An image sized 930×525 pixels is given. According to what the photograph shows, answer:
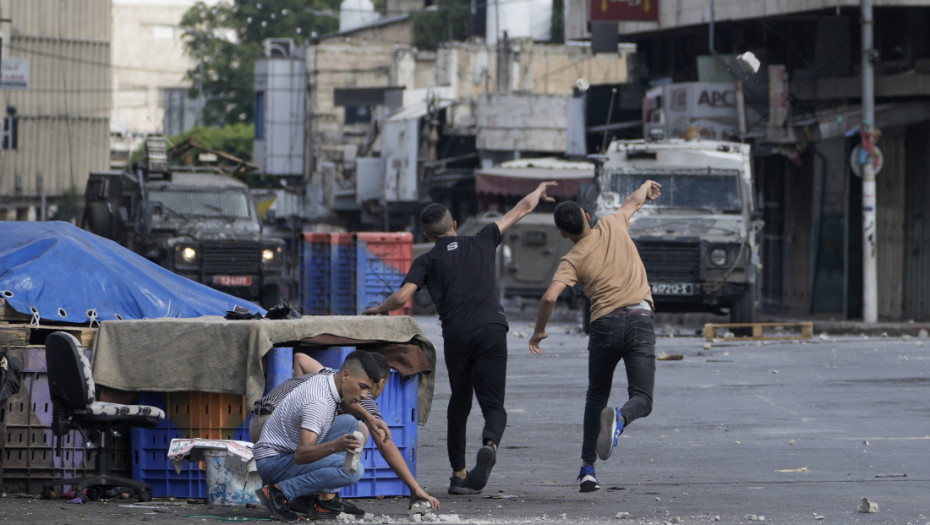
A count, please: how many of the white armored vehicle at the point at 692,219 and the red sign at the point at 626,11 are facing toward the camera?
2

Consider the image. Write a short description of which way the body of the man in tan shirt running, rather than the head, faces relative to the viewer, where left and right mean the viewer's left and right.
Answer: facing away from the viewer

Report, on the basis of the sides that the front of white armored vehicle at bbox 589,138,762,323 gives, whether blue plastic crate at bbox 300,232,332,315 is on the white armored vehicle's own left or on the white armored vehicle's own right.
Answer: on the white armored vehicle's own right

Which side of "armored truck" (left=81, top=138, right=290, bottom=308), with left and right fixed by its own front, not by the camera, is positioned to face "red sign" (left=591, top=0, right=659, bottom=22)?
left

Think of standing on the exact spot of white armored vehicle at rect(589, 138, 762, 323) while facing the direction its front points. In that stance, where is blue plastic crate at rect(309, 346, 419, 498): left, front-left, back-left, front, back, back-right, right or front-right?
front

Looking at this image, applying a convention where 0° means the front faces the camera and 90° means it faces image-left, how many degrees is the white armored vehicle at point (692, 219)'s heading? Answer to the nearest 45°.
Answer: approximately 0°

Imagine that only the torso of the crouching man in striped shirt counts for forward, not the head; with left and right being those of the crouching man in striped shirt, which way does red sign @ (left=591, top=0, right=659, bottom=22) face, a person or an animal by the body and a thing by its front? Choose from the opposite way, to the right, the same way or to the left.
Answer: to the right

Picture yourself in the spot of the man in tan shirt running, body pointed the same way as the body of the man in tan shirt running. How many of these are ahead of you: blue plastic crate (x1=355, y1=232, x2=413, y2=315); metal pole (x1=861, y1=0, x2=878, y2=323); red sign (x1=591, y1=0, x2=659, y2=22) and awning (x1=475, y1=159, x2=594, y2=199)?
4

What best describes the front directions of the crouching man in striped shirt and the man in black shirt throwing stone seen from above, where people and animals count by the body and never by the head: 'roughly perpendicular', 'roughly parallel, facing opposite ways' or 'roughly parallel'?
roughly perpendicular

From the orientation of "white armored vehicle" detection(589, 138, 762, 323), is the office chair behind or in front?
in front

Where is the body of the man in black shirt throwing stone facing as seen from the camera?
away from the camera

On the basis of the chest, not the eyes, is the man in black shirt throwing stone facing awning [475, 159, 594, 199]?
yes

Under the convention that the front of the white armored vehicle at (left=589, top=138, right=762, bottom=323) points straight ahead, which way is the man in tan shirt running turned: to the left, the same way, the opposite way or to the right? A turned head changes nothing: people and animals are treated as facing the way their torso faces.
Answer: the opposite way

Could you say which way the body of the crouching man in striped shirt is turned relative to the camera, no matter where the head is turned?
to the viewer's right

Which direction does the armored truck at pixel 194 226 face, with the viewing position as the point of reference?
facing the viewer and to the right of the viewer

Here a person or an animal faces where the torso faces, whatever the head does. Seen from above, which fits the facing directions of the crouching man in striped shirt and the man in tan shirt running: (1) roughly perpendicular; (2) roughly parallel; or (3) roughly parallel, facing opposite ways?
roughly perpendicular

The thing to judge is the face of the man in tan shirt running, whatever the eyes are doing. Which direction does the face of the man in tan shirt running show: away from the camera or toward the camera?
away from the camera

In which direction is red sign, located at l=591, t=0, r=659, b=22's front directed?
toward the camera
